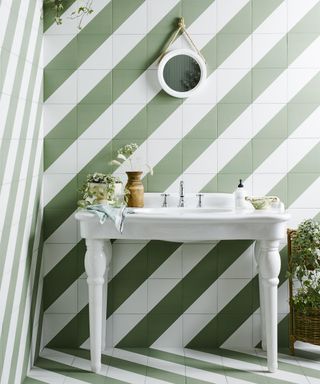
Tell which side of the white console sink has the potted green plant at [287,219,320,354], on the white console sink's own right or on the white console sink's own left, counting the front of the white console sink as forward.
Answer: on the white console sink's own left

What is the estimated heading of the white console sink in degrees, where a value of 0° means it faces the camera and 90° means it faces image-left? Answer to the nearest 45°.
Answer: approximately 0°

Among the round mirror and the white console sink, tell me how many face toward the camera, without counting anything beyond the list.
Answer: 2
